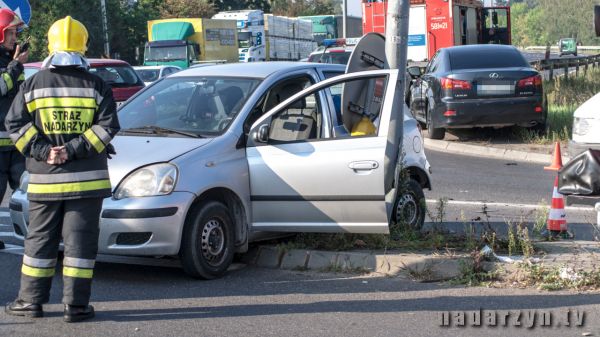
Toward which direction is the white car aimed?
to the viewer's left

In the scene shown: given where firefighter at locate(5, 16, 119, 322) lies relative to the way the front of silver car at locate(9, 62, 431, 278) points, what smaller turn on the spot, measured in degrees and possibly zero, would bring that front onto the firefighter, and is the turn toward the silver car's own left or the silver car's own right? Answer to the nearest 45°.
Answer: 0° — it already faces them

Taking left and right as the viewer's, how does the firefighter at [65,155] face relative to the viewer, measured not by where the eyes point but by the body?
facing away from the viewer

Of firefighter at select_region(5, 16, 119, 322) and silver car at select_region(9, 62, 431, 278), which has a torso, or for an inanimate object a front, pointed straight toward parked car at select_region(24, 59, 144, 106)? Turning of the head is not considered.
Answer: the firefighter

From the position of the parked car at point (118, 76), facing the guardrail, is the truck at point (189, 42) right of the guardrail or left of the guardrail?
left

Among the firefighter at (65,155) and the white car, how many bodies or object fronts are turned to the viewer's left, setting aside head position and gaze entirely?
1

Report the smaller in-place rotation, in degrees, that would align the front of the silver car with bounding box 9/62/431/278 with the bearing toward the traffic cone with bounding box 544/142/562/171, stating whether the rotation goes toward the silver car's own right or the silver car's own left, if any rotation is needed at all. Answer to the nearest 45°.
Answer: approximately 180°

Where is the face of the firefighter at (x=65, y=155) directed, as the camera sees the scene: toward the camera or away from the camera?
away from the camera

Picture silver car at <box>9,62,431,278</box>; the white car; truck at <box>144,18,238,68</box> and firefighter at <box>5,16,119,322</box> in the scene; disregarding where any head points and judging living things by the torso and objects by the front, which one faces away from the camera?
the firefighter

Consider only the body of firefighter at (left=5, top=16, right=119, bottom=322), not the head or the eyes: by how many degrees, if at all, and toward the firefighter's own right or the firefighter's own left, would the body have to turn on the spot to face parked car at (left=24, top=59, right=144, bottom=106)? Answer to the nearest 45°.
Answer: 0° — they already face it

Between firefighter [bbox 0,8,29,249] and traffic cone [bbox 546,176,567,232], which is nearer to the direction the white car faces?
the firefighter

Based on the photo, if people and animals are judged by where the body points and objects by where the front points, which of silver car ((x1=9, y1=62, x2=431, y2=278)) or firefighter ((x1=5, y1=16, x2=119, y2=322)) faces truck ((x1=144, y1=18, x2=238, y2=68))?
the firefighter
